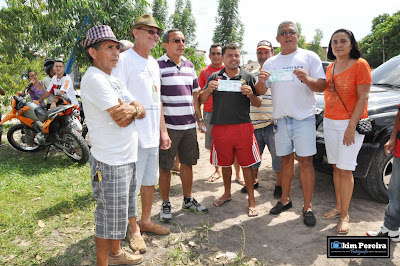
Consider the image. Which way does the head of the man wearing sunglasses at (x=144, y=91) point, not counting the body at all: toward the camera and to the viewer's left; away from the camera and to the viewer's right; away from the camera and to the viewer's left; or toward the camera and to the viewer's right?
toward the camera and to the viewer's right

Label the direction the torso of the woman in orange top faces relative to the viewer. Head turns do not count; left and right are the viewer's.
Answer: facing the viewer and to the left of the viewer

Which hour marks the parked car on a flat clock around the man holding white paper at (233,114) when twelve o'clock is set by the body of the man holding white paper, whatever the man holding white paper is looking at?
The parked car is roughly at 9 o'clock from the man holding white paper.

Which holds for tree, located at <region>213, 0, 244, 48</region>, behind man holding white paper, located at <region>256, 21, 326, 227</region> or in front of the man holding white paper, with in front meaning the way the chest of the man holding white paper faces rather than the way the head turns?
behind

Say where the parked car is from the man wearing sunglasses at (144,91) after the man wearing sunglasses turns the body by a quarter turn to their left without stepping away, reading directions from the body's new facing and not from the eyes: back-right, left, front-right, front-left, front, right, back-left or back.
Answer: front-right

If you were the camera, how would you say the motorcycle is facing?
facing away from the viewer and to the left of the viewer

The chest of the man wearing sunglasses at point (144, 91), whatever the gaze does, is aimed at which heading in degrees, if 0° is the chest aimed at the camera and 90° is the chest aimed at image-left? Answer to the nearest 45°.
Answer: approximately 315°

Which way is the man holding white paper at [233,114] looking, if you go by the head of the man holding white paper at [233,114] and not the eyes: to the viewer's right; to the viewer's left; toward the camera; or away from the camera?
toward the camera

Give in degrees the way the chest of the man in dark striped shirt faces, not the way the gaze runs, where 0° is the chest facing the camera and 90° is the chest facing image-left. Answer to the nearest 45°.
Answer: approximately 315°

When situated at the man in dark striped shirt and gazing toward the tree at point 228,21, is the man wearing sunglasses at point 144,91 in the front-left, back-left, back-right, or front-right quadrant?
back-left

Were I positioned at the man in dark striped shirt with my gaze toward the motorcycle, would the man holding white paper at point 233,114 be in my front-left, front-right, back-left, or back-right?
back-right

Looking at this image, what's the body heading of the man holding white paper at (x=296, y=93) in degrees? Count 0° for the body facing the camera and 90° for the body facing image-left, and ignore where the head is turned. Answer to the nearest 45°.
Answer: approximately 0°

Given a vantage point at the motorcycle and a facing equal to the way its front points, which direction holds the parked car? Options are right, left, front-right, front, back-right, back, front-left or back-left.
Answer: back

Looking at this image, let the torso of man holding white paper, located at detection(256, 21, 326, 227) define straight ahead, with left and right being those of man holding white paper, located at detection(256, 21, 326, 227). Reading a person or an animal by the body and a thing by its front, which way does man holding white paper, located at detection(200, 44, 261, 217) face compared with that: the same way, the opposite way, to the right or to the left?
the same way

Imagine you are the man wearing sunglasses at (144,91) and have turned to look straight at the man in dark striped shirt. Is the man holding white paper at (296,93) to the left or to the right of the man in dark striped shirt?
right

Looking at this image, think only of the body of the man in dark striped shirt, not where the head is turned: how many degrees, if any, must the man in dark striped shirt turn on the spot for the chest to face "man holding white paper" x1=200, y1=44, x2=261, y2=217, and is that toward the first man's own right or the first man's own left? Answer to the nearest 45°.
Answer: approximately 45° to the first man's own left

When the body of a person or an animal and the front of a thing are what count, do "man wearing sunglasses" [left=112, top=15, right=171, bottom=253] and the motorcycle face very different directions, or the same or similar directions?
very different directions

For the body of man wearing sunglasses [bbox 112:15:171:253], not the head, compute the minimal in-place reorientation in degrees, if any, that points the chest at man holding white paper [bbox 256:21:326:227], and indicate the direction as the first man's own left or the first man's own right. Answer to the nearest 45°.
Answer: approximately 45° to the first man's own left

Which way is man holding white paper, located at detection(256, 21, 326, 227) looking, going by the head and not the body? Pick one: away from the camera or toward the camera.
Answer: toward the camera
